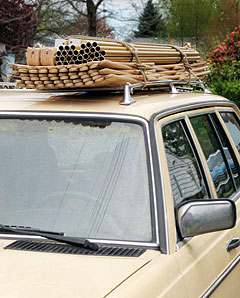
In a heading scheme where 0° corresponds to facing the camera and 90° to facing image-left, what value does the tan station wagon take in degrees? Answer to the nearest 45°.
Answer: approximately 45°

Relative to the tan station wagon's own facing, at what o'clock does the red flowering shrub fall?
The red flowering shrub is roughly at 5 o'clock from the tan station wagon.

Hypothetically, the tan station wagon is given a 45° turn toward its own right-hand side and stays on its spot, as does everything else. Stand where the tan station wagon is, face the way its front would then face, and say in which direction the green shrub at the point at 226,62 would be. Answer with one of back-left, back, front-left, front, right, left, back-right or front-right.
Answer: right
